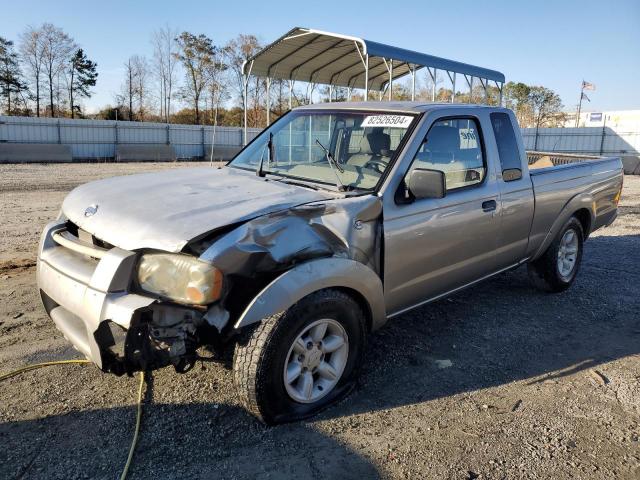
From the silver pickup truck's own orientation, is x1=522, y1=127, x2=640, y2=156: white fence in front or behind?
behind

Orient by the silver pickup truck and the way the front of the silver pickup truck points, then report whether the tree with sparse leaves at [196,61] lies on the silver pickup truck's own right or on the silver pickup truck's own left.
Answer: on the silver pickup truck's own right

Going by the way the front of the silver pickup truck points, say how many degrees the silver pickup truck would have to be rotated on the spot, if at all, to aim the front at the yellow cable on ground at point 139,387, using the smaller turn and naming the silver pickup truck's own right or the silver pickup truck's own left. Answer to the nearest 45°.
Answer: approximately 45° to the silver pickup truck's own right

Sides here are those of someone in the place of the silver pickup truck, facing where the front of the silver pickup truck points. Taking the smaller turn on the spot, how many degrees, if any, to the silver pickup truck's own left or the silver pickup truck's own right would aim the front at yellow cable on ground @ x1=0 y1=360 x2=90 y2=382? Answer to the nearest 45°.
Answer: approximately 45° to the silver pickup truck's own right

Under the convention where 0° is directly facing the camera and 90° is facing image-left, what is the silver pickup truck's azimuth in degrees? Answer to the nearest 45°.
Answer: approximately 45°

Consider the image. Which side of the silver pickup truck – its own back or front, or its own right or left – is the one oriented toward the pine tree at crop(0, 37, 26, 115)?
right

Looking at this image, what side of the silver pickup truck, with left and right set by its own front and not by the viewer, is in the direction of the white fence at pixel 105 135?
right
